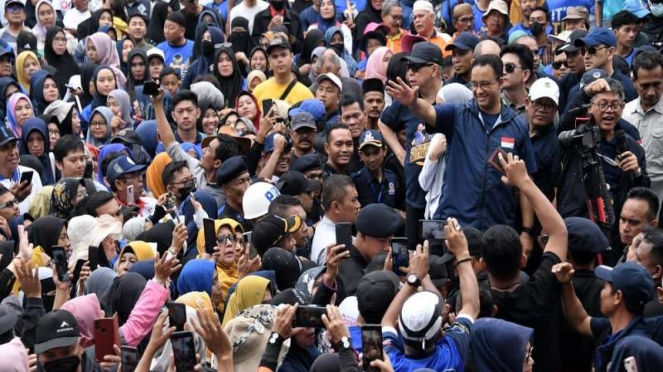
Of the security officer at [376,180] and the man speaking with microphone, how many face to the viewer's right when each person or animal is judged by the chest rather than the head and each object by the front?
0

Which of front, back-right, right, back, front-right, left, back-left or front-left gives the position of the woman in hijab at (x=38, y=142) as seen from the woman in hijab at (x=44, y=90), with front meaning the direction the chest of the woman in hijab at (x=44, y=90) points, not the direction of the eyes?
front-right

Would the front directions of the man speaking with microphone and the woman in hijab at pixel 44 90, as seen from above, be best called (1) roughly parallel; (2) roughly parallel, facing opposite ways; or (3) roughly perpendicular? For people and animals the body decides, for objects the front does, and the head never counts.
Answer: roughly perpendicular

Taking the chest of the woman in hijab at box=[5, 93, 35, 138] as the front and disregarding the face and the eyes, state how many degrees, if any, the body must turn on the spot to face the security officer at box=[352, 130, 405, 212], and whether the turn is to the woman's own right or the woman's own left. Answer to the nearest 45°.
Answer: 0° — they already face them

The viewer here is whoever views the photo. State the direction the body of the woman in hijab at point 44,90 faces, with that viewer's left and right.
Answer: facing the viewer and to the right of the viewer

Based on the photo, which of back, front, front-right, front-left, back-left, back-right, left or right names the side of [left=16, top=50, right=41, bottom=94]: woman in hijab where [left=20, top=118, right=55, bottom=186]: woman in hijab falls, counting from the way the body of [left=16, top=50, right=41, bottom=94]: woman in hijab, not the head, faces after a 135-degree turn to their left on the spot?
back

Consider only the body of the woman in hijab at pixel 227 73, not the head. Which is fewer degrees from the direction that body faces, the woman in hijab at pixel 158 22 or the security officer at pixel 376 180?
the security officer

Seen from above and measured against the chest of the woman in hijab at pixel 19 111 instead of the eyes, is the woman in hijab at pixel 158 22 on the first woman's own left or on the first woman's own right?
on the first woman's own left

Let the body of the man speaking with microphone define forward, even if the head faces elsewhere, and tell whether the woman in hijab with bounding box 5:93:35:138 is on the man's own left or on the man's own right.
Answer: on the man's own right
